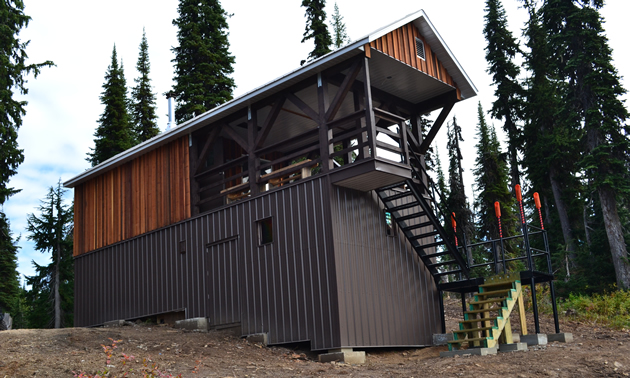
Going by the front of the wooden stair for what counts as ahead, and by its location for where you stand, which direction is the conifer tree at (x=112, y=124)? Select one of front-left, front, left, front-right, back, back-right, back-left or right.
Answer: right

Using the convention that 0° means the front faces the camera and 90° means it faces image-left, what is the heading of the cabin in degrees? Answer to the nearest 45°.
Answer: approximately 315°

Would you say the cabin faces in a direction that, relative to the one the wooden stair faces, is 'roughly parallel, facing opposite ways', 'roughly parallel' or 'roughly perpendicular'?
roughly perpendicular

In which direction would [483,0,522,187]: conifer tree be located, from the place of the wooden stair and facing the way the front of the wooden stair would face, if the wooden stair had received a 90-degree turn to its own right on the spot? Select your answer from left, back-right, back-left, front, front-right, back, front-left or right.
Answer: front-right

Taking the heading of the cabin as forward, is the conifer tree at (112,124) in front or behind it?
behind

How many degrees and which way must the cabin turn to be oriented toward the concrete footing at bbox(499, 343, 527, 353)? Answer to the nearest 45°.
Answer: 0° — it already faces it

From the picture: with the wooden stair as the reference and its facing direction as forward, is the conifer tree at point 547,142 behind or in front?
behind

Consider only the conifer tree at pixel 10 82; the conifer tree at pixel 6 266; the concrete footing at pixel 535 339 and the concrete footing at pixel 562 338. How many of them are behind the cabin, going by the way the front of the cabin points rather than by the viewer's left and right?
2

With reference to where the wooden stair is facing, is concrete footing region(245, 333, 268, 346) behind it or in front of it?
in front

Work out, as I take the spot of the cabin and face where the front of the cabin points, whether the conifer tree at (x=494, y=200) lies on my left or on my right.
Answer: on my left

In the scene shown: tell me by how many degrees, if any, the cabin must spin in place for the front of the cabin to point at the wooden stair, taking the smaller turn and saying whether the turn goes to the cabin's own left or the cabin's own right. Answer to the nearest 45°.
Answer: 0° — it already faces it

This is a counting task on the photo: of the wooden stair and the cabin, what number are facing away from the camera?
0

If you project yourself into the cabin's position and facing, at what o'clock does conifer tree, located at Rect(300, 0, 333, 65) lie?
The conifer tree is roughly at 8 o'clock from the cabin.

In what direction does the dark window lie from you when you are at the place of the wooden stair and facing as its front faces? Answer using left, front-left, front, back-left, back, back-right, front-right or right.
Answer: front-right

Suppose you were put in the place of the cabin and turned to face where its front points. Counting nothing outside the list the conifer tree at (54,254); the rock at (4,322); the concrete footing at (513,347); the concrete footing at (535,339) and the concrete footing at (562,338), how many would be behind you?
2
